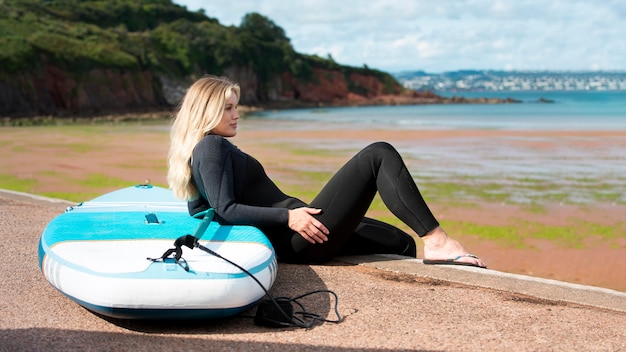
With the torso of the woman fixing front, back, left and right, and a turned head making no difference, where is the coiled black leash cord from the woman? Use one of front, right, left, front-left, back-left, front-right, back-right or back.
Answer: right

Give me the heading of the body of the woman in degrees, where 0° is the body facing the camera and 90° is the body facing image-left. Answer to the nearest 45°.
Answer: approximately 270°

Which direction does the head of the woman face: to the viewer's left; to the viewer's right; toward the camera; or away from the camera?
to the viewer's right

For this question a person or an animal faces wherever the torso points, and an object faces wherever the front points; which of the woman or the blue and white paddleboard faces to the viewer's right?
the woman
